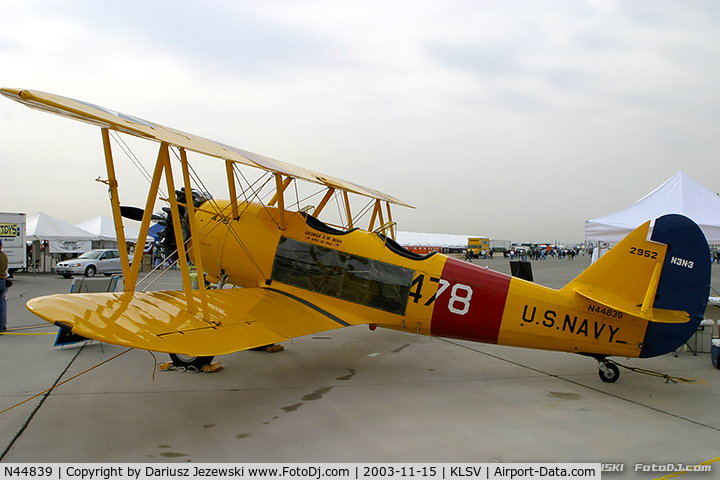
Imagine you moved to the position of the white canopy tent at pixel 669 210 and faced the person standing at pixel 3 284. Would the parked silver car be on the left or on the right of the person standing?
right

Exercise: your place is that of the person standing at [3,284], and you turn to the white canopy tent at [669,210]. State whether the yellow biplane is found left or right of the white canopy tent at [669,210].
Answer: right

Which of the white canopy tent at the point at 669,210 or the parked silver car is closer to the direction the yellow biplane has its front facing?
the parked silver car

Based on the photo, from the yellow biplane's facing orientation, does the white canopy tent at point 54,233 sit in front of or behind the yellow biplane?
in front

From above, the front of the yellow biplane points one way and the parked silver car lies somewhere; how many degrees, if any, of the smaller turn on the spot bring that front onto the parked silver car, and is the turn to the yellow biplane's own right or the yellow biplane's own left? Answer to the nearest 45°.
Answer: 0° — it already faces it

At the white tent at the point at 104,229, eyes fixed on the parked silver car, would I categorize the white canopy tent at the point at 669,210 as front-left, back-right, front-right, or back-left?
front-left

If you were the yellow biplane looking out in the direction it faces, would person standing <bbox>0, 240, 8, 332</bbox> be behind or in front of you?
in front

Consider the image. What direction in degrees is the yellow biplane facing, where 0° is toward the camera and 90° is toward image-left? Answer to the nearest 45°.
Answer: approximately 135°

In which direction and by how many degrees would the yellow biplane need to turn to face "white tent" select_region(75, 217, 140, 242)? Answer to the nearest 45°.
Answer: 0° — it already faces it

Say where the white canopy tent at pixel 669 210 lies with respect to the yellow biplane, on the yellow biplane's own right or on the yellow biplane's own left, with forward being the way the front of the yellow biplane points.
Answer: on the yellow biplane's own right
